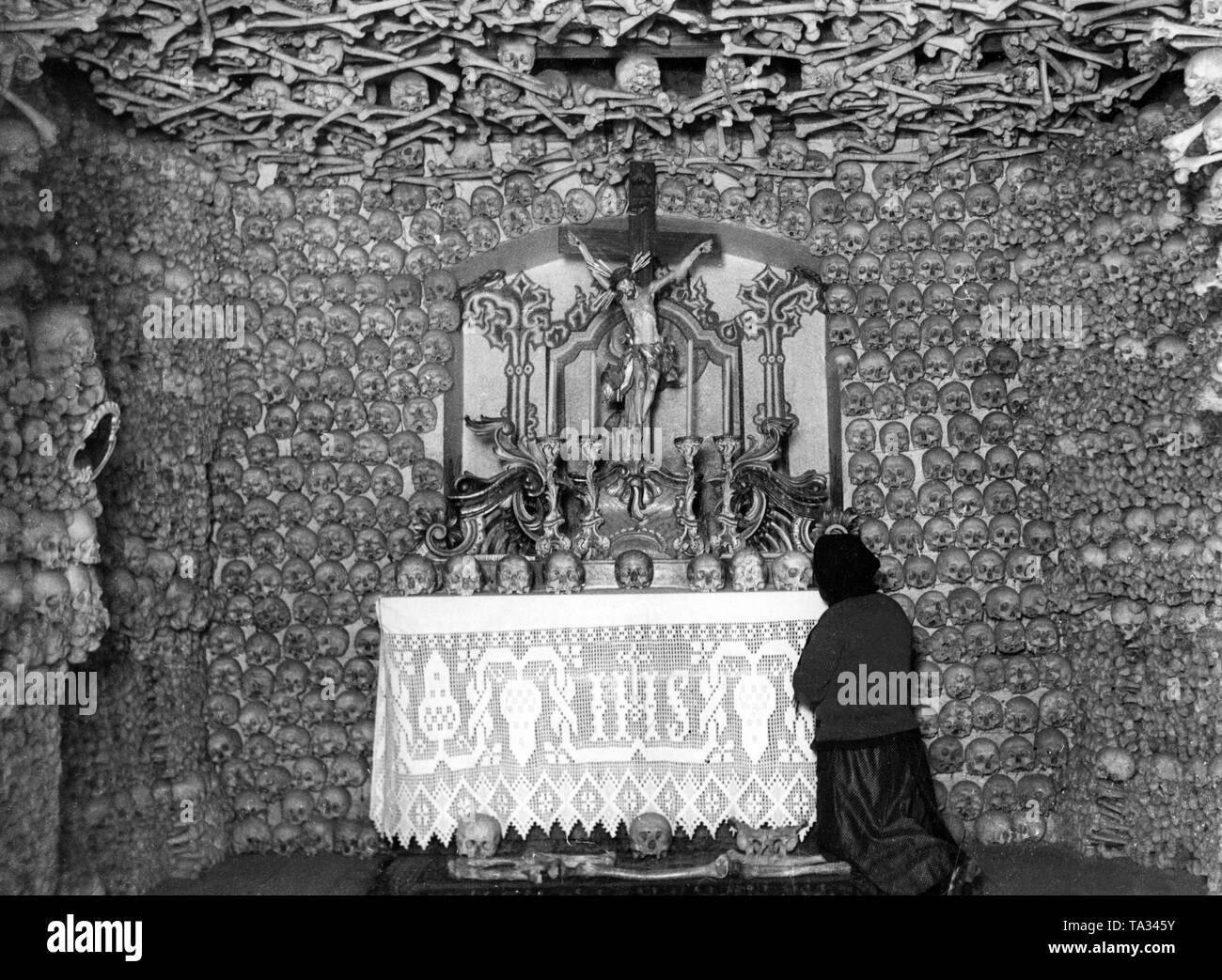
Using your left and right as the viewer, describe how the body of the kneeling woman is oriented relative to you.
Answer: facing away from the viewer and to the left of the viewer

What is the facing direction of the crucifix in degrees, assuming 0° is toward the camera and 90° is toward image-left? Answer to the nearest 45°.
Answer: approximately 0°
